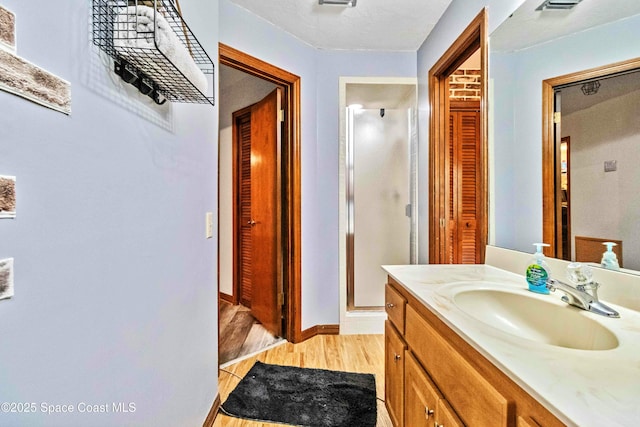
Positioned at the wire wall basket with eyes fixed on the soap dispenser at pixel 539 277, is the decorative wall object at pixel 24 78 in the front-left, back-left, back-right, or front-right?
back-right

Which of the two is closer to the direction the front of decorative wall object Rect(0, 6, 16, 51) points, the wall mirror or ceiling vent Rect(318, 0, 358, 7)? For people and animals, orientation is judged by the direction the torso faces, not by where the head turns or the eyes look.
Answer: the wall mirror

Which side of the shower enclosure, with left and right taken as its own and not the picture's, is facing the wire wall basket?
front

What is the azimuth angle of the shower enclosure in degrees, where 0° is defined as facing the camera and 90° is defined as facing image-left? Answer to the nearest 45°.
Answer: approximately 0°

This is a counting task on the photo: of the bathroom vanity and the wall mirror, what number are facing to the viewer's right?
0

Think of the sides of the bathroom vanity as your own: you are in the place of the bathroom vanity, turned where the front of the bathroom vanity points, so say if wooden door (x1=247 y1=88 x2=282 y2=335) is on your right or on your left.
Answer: on your right

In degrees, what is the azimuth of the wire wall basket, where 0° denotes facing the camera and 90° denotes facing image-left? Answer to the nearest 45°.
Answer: approximately 315°

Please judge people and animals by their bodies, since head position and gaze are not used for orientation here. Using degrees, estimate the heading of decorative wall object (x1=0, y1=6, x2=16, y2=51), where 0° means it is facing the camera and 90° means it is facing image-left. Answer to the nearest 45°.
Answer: approximately 315°

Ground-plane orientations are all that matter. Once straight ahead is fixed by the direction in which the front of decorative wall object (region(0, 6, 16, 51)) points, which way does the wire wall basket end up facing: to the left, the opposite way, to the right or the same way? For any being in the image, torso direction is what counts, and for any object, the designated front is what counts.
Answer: the same way

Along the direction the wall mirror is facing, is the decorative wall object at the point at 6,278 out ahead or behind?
ahead

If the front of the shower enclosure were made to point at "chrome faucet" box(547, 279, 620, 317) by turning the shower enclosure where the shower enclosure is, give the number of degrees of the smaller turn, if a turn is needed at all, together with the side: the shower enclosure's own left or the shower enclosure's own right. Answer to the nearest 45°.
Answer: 0° — it already faces it

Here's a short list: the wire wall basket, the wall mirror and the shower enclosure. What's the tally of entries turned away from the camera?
0

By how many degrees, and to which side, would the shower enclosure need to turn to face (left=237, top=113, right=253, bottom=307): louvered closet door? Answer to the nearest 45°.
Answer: approximately 90° to its right
